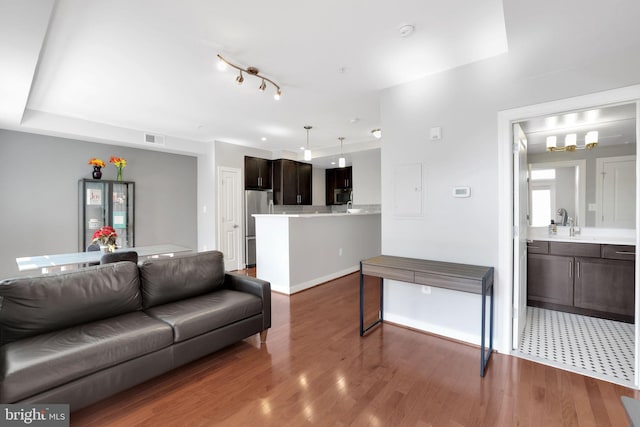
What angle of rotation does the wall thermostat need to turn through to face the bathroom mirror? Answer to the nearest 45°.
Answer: approximately 135° to its left

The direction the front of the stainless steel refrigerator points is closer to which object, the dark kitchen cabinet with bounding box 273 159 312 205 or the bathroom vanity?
the bathroom vanity

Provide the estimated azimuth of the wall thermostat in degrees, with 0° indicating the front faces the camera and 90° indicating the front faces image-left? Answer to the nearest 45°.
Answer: approximately 0°

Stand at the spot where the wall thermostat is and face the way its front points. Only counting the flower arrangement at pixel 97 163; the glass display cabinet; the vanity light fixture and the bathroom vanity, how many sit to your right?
2

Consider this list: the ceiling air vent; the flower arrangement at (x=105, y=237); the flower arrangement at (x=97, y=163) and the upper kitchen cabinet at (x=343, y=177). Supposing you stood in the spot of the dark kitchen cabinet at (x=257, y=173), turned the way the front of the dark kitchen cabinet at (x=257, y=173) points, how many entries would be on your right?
3

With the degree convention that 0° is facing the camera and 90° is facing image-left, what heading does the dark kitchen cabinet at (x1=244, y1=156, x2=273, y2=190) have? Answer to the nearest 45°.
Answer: approximately 315°

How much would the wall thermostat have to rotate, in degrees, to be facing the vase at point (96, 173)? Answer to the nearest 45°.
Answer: approximately 90° to its right

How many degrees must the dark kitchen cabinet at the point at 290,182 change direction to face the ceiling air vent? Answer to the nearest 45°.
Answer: approximately 90° to its right

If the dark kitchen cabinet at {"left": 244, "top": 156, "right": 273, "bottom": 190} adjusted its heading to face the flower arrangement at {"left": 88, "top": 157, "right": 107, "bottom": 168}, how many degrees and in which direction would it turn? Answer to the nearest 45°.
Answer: approximately 90° to its right

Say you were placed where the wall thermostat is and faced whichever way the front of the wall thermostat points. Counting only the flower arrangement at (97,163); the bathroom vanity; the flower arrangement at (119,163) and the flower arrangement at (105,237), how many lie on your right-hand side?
3

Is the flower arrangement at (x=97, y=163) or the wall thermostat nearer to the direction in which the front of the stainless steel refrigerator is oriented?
the wall thermostat
